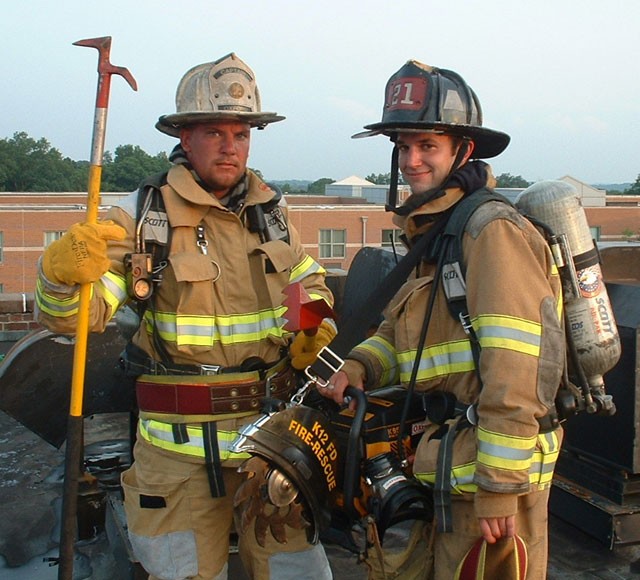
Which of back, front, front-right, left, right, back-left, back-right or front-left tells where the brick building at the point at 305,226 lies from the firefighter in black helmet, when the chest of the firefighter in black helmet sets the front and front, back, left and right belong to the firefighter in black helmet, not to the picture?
back-right

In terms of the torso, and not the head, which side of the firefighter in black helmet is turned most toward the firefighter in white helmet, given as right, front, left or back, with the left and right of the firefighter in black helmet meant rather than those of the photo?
front

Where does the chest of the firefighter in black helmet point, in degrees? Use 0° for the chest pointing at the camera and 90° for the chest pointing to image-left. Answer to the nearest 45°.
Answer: approximately 45°

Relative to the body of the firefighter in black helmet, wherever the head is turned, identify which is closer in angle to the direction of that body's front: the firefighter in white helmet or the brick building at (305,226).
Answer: the firefighter in white helmet
